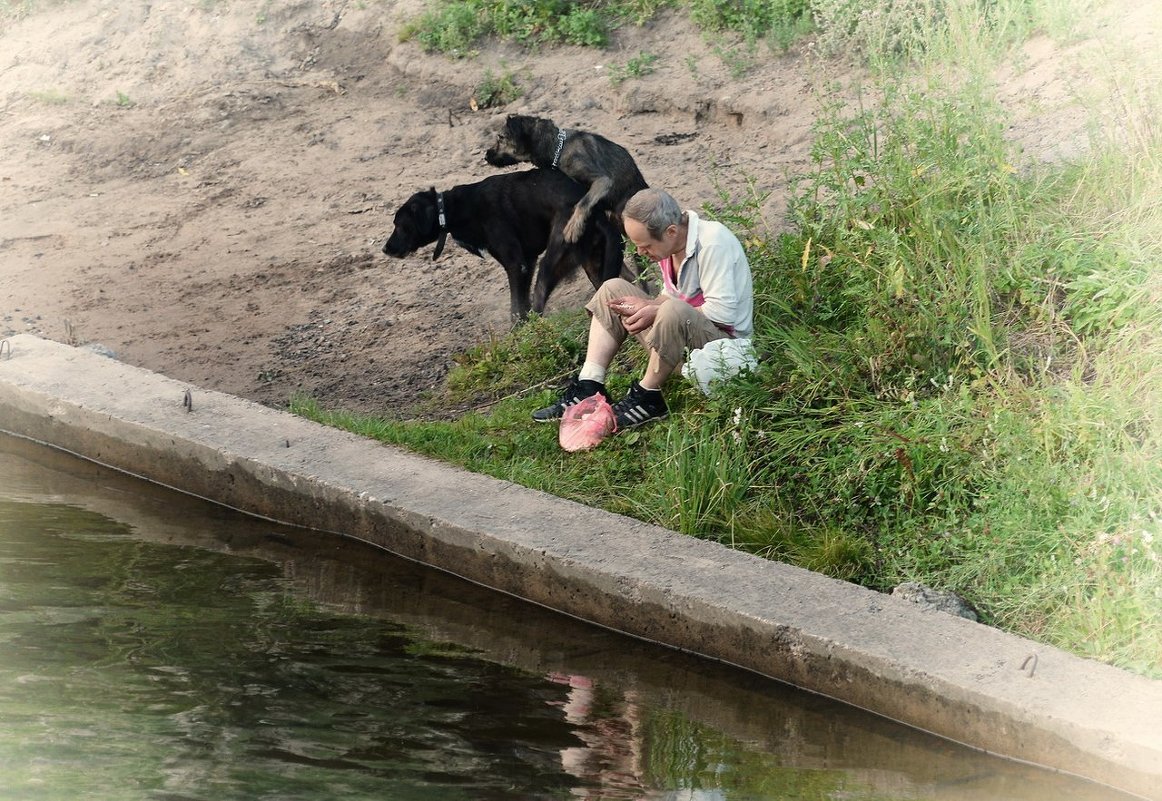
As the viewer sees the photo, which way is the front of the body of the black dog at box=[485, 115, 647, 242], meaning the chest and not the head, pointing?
to the viewer's left

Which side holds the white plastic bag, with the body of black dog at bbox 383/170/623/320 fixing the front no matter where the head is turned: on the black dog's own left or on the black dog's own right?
on the black dog's own left

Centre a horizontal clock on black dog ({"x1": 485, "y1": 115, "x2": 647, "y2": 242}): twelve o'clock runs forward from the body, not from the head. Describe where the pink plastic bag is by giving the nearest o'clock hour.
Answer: The pink plastic bag is roughly at 9 o'clock from the black dog.

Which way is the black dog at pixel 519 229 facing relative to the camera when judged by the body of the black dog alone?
to the viewer's left

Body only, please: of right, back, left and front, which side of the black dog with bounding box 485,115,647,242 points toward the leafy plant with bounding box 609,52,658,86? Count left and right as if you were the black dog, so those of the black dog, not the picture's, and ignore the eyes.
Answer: right

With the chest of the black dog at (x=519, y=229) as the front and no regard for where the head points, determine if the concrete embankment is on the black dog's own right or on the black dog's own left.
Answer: on the black dog's own left

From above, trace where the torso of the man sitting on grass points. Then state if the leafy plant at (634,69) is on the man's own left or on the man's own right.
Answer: on the man's own right
